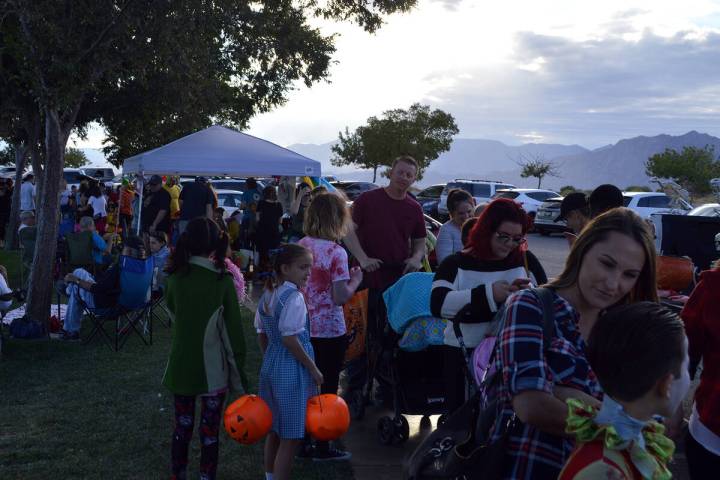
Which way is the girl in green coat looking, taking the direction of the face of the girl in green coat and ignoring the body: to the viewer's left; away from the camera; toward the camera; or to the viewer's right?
away from the camera

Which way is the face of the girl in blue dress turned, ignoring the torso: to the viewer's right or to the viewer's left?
to the viewer's right

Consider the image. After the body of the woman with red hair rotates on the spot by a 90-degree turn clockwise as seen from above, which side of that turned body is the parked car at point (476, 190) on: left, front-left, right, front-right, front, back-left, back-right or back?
back-right

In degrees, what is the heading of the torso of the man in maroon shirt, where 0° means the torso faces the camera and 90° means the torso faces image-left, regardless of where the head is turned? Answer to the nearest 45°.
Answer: approximately 0°
